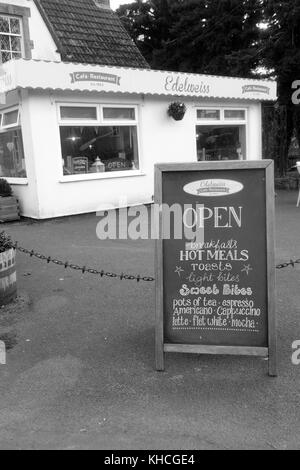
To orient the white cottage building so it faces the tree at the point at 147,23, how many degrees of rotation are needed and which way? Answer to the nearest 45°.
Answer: approximately 135° to its left

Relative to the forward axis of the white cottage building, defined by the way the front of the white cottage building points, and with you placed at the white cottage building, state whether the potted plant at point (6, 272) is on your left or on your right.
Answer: on your right

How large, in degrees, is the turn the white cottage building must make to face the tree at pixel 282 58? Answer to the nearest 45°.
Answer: approximately 90° to its left

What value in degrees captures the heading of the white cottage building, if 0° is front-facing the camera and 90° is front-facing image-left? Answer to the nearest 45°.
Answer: approximately 315°
